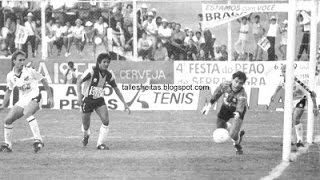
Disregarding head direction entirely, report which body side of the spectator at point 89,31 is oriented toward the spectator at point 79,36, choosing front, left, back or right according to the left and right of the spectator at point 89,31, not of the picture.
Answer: right

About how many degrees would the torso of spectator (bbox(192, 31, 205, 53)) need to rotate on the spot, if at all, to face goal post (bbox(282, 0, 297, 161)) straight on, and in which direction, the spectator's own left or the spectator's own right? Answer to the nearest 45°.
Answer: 0° — they already face it

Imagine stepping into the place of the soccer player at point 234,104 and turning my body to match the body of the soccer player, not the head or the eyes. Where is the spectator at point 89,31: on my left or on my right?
on my right

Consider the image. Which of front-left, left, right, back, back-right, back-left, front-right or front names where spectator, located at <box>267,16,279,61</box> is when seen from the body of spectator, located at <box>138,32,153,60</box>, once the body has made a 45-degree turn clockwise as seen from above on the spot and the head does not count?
back-left

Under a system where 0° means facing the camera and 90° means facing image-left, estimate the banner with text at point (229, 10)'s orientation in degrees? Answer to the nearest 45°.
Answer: approximately 0°
